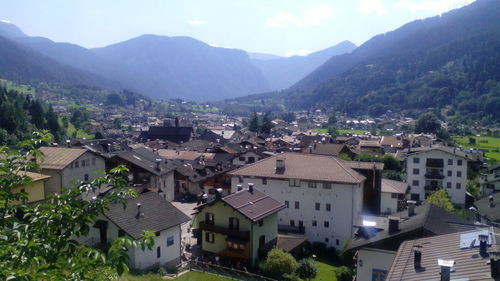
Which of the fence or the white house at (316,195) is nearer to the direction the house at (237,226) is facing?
the fence

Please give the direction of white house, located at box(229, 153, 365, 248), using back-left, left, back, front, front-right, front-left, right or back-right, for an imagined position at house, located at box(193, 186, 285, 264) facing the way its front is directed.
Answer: back

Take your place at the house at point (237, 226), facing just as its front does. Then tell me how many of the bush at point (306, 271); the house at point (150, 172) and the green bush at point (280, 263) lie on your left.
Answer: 2

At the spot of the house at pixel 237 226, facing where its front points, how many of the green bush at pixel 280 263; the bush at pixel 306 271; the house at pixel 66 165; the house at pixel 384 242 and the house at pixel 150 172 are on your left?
3

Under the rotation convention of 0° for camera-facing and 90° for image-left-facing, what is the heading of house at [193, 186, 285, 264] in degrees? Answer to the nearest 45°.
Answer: approximately 45°

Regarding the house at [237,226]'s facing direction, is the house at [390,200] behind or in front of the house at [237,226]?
behind

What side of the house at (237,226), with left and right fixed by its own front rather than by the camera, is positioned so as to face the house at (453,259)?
left

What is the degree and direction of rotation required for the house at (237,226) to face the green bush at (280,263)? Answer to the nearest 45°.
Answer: approximately 90° to its left
